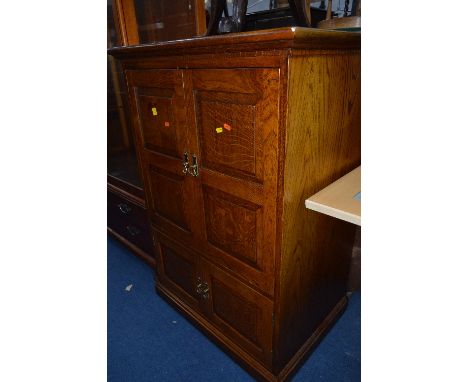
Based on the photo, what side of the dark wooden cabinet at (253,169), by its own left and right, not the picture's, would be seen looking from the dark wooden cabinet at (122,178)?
right

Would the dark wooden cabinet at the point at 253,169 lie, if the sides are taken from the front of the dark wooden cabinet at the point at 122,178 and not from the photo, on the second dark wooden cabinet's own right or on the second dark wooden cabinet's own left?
on the second dark wooden cabinet's own left

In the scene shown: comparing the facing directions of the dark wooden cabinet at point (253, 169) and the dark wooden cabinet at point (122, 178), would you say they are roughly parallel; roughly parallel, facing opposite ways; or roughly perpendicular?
roughly parallel

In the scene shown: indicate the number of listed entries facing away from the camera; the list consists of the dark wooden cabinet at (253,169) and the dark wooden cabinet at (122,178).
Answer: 0

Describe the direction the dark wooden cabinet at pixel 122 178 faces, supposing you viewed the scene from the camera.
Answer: facing the viewer and to the left of the viewer
